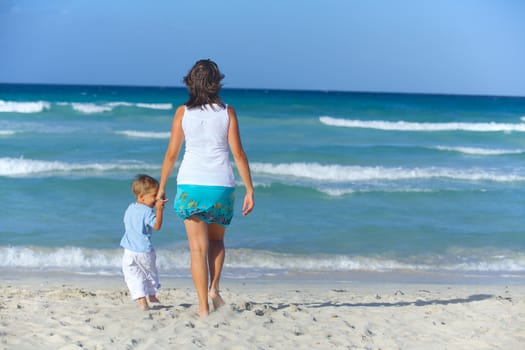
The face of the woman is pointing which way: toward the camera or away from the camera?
away from the camera

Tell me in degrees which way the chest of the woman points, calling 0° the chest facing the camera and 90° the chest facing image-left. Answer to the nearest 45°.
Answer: approximately 180°

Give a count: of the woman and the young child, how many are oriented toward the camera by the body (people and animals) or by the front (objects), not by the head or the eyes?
0

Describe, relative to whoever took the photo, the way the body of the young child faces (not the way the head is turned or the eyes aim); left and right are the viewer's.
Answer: facing away from the viewer and to the right of the viewer

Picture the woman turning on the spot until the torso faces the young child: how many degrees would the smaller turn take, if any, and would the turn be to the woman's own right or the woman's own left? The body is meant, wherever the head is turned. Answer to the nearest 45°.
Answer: approximately 45° to the woman's own left
